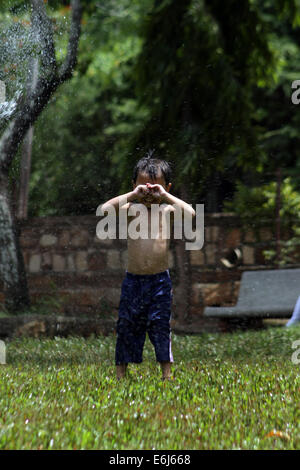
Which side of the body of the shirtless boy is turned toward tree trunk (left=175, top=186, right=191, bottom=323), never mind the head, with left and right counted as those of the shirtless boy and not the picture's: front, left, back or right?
back

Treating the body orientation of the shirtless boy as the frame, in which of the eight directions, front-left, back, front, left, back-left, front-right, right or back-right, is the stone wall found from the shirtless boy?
back

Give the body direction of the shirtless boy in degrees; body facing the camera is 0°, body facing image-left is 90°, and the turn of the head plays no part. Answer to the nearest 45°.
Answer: approximately 0°

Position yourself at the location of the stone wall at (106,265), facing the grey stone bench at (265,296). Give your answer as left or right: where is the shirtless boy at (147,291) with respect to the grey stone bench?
right

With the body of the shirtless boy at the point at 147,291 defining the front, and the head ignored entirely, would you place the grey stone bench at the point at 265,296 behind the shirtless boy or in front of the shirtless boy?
behind
